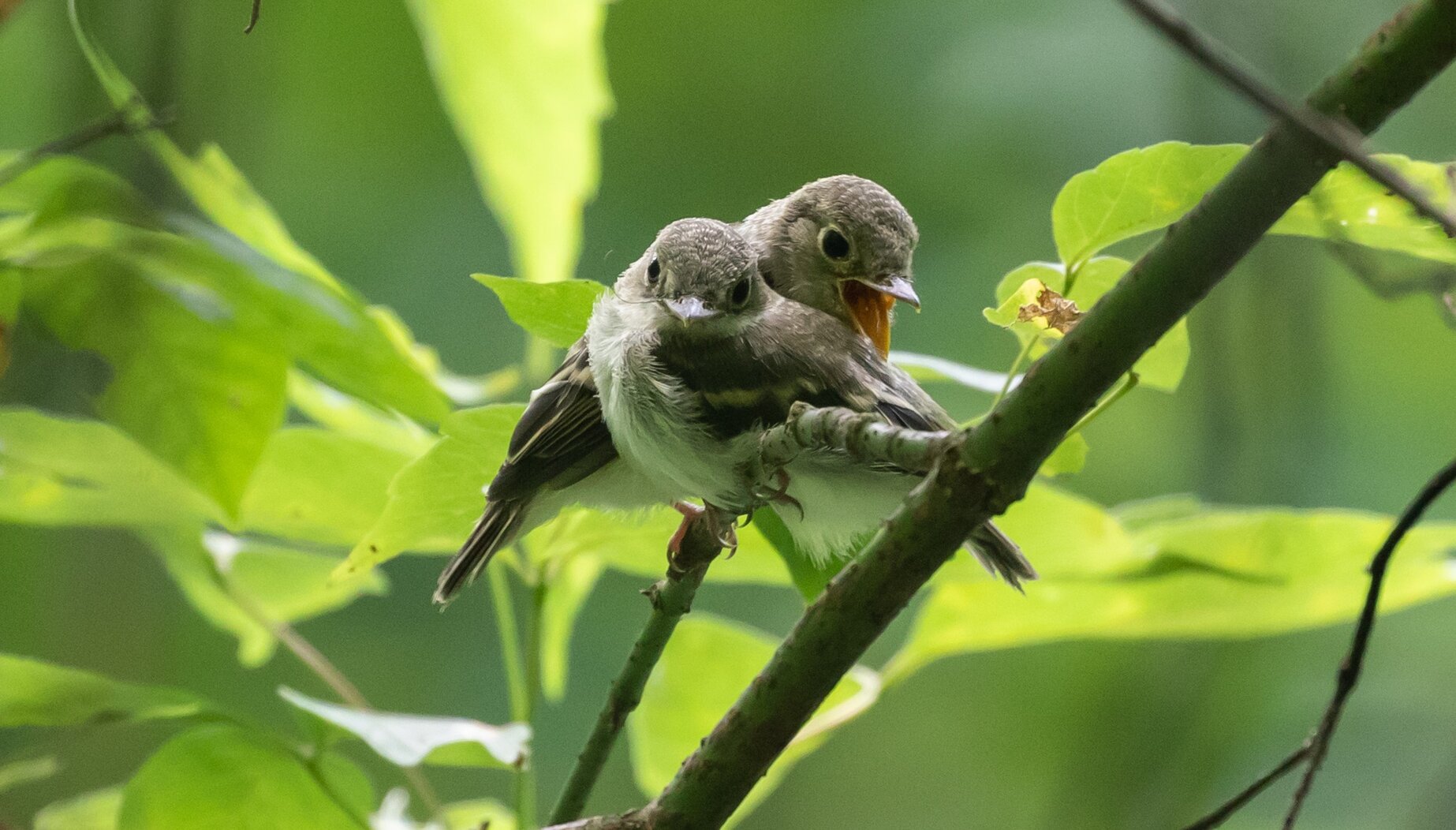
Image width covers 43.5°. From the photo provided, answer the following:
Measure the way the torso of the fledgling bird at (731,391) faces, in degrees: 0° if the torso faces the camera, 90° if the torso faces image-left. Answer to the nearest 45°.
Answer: approximately 45°
